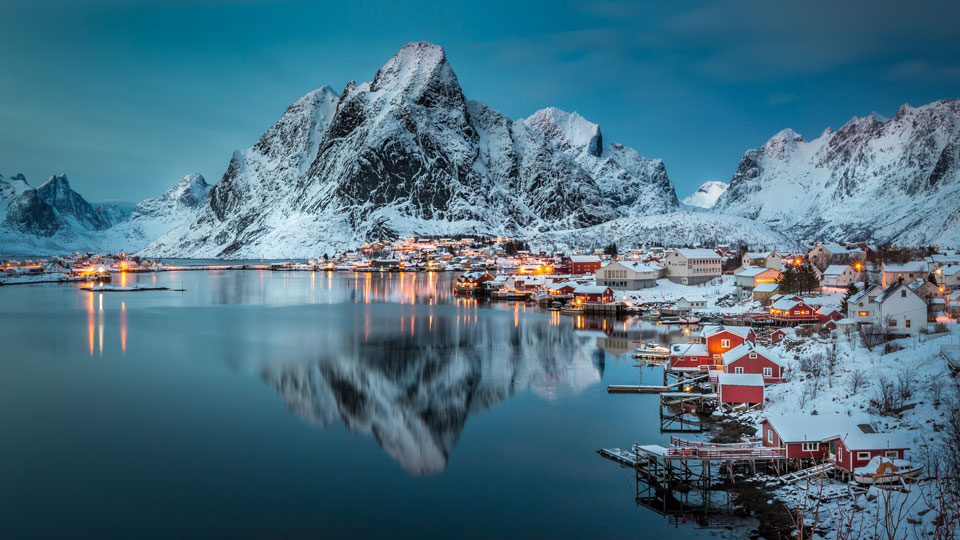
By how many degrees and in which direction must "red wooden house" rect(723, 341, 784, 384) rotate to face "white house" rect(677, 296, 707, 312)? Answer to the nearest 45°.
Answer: approximately 180°

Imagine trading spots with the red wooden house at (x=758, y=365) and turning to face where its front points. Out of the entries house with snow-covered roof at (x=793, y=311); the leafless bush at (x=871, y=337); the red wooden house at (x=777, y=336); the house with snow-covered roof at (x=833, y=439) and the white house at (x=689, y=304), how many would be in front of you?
1

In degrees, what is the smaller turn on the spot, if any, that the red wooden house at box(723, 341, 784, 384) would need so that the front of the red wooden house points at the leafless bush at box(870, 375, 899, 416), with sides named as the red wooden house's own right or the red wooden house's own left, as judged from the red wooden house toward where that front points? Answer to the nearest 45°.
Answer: approximately 45° to the red wooden house's own left

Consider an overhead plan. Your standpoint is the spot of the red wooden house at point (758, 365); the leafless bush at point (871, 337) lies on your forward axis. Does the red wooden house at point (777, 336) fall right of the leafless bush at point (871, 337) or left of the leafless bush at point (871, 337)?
left

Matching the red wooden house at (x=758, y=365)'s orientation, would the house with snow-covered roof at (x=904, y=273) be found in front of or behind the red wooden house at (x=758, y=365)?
behind

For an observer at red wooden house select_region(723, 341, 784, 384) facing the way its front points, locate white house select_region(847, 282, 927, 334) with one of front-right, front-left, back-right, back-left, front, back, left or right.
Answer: back-left

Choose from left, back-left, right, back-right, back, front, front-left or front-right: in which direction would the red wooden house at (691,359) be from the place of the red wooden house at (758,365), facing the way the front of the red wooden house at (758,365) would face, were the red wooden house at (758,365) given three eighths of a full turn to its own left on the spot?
left

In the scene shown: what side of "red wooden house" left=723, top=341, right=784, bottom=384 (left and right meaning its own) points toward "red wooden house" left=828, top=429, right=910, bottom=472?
front

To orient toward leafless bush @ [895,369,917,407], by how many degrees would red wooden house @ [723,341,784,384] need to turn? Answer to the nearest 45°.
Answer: approximately 45° to its left

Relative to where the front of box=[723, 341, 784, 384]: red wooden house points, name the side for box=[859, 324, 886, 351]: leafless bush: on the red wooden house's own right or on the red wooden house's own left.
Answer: on the red wooden house's own left

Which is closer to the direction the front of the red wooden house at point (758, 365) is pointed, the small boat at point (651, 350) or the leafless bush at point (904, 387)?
the leafless bush

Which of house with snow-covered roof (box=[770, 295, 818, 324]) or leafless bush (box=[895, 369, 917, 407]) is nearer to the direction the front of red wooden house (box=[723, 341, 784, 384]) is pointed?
the leafless bush

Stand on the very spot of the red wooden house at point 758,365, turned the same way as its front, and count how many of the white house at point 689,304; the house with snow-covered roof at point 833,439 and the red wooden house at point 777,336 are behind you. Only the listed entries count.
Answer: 2

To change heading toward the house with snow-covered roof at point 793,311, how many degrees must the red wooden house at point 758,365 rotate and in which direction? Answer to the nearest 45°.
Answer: approximately 180°

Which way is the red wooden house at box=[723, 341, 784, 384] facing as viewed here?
toward the camera
